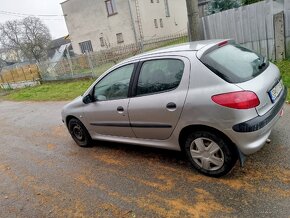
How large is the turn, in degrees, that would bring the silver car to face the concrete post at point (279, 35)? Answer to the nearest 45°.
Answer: approximately 90° to its right

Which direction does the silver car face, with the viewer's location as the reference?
facing away from the viewer and to the left of the viewer

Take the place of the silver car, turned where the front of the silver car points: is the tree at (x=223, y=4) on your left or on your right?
on your right

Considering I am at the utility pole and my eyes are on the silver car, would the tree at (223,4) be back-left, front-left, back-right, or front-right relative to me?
back-left

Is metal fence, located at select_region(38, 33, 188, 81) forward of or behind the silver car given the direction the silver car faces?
forward

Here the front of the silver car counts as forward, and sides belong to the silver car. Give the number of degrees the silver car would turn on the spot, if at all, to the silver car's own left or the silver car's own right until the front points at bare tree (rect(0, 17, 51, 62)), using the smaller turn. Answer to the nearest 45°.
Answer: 0° — it already faces it

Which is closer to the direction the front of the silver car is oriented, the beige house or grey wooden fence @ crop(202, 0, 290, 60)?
the beige house

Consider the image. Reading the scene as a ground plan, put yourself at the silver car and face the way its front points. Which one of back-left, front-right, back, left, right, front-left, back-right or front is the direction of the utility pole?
front-right

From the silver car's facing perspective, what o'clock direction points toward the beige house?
The beige house is roughly at 1 o'clock from the silver car.
